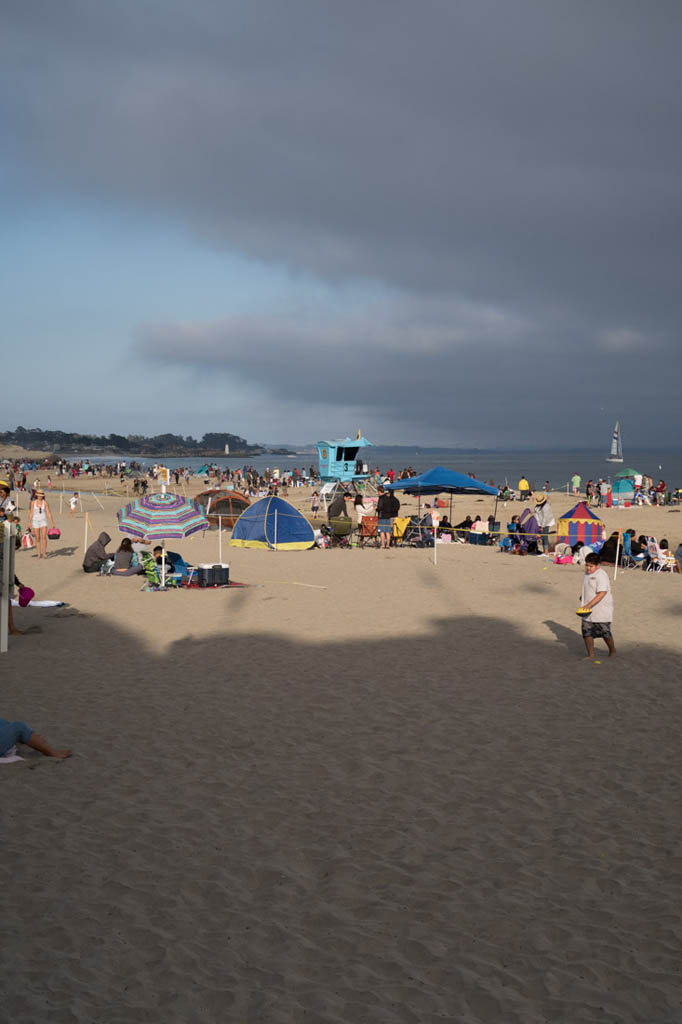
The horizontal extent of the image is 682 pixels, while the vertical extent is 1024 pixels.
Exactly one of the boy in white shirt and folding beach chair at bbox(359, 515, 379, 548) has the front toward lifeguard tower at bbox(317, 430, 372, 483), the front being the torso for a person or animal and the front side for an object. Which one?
the folding beach chair

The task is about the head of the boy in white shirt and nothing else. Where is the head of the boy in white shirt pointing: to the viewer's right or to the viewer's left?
to the viewer's left

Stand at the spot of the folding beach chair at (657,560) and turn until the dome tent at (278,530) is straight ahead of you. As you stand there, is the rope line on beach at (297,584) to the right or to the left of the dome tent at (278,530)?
left

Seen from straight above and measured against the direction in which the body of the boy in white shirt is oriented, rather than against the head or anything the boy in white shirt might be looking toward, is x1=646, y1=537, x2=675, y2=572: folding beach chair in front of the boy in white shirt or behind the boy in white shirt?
behind

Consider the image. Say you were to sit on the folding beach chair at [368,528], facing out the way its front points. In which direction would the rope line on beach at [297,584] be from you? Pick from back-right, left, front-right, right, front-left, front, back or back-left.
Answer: back

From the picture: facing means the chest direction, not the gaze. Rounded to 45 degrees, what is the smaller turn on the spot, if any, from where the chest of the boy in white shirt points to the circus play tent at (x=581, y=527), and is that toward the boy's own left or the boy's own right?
approximately 135° to the boy's own right

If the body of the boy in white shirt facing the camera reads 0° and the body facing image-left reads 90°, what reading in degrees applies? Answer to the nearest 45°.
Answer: approximately 45°

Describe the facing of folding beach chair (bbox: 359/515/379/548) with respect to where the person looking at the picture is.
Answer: facing away from the viewer
